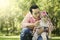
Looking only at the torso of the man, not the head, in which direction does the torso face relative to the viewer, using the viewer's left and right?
facing the viewer and to the right of the viewer

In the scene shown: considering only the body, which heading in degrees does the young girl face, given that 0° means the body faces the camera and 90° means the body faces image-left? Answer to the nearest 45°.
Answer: approximately 45°

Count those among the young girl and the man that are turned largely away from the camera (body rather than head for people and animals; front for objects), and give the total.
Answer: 0
